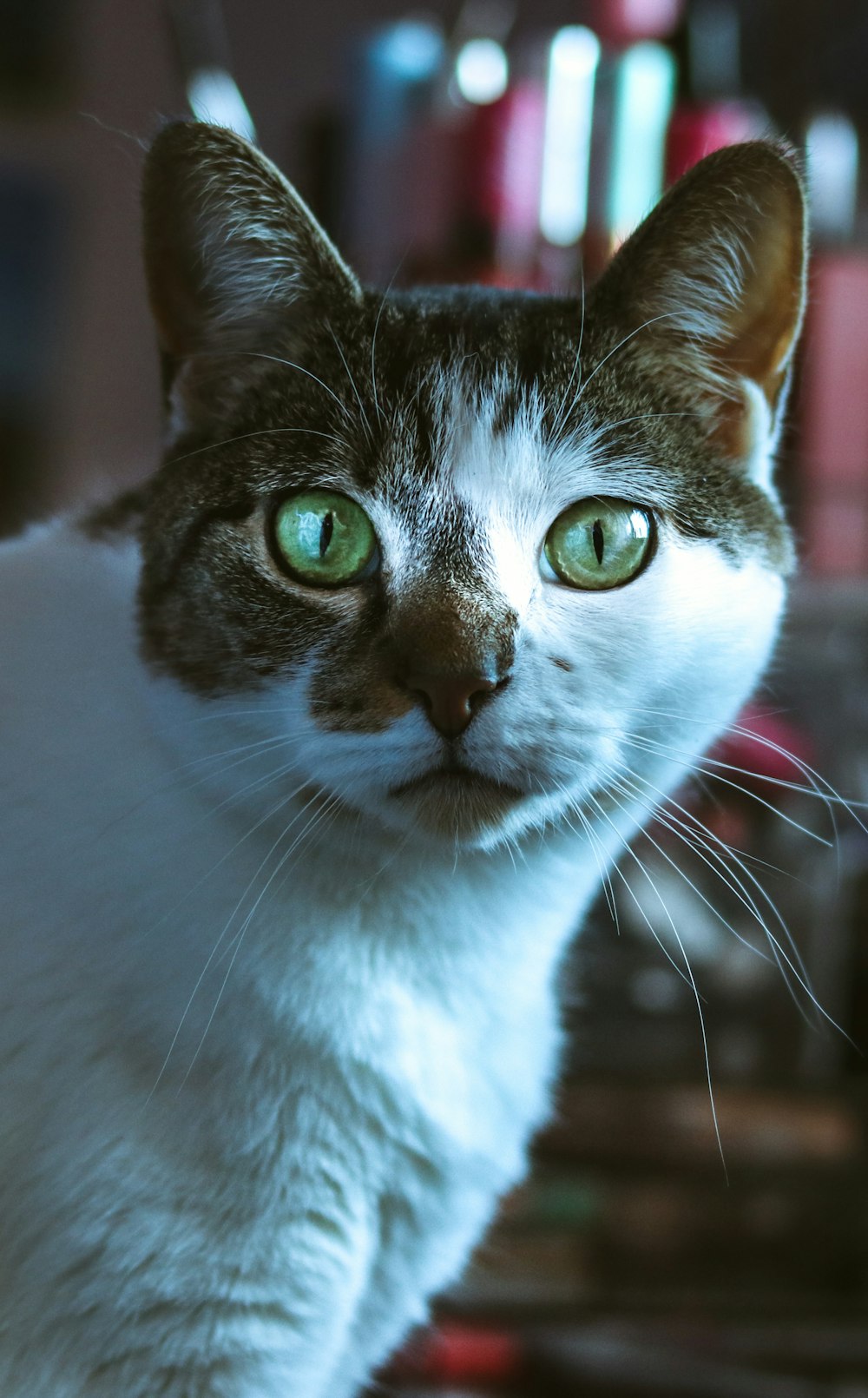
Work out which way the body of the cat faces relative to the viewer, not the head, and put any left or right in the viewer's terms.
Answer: facing the viewer and to the right of the viewer

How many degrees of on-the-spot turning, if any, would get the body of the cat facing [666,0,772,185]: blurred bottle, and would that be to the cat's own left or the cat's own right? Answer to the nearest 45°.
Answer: approximately 90° to the cat's own left

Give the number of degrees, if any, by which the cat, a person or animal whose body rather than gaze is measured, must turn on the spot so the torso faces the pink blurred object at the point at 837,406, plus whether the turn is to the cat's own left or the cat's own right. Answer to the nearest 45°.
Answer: approximately 90° to the cat's own left

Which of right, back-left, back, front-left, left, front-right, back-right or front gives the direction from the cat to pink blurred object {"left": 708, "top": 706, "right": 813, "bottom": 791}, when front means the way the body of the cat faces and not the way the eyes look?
left

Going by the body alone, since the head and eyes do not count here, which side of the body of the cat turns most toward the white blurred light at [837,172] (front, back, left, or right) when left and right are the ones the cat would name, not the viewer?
left

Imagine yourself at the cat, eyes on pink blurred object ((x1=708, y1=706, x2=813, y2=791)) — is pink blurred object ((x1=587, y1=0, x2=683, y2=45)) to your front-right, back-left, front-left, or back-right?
front-left

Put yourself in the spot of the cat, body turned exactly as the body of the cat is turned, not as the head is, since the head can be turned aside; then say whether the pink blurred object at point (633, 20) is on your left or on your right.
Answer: on your left
